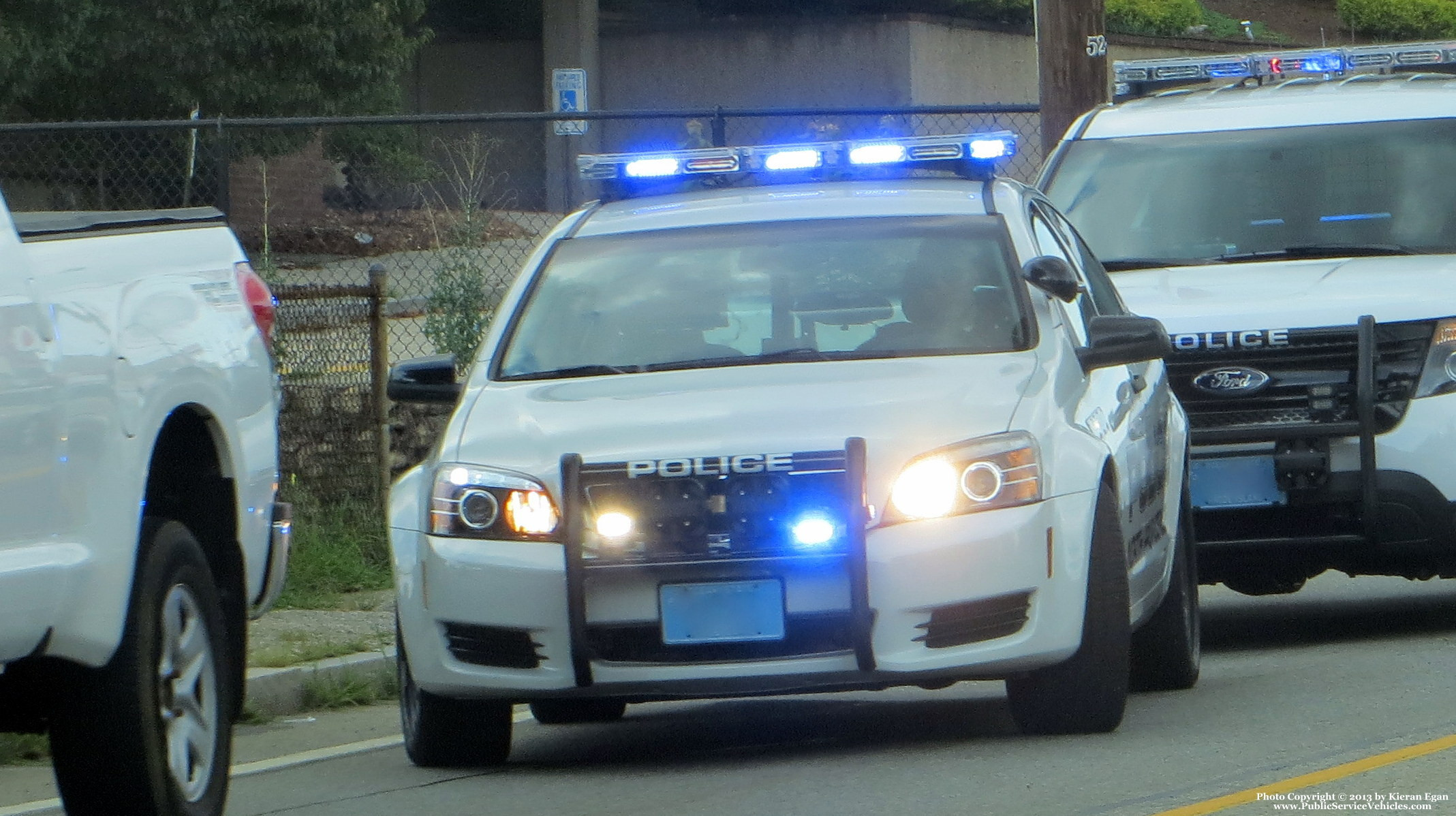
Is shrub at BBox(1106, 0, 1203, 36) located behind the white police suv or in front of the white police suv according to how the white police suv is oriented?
behind

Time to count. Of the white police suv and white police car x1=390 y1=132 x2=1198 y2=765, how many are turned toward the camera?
2

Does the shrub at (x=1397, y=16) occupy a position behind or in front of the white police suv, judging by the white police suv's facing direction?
behind

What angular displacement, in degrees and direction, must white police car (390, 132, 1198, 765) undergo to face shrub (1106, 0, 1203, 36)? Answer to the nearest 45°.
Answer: approximately 180°

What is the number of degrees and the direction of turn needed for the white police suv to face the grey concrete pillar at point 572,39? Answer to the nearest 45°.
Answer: approximately 180°

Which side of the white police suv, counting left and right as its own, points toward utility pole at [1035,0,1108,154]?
back

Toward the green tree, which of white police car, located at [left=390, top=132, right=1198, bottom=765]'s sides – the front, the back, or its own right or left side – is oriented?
back

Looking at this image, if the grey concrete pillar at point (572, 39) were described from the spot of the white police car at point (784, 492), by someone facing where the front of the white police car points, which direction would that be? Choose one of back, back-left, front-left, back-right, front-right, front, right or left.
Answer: back

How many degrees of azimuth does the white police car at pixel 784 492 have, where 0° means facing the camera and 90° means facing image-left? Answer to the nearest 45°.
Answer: approximately 0°

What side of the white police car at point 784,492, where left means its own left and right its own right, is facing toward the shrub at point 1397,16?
back

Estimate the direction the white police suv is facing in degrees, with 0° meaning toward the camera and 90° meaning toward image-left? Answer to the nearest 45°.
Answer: approximately 0°
